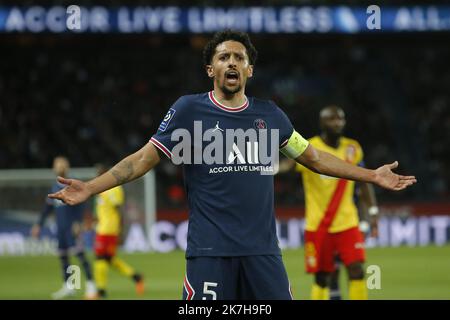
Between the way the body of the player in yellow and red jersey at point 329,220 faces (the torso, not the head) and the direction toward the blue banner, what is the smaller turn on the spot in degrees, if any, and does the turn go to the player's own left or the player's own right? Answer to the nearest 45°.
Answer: approximately 180°

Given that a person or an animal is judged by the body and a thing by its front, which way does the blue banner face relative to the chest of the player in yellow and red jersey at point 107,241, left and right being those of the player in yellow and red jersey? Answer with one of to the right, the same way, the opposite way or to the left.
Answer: to the left

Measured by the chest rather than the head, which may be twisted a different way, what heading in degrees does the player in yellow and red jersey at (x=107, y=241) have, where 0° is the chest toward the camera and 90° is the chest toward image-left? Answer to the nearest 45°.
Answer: approximately 90°

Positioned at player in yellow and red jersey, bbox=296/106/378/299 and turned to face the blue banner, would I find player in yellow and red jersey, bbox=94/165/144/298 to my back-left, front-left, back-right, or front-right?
front-left

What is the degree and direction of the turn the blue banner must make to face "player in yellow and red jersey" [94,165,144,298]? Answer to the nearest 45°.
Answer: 0° — it already faces them

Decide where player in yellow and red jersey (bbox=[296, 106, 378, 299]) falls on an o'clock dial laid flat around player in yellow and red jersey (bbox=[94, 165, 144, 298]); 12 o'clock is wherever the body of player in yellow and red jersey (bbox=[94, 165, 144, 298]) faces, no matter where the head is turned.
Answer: player in yellow and red jersey (bbox=[296, 106, 378, 299]) is roughly at 8 o'clock from player in yellow and red jersey (bbox=[94, 165, 144, 298]).

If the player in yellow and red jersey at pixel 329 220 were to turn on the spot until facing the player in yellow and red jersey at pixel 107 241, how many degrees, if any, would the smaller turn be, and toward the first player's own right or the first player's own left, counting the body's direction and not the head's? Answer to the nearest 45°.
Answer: approximately 135° to the first player's own right

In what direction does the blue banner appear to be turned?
toward the camera

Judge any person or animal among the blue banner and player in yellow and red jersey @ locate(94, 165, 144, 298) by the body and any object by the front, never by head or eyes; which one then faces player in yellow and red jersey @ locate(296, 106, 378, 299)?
the blue banner

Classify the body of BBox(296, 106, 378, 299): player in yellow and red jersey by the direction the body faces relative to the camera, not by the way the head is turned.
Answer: toward the camera

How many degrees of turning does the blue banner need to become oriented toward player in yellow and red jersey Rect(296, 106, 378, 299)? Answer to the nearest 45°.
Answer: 0° — it already faces them

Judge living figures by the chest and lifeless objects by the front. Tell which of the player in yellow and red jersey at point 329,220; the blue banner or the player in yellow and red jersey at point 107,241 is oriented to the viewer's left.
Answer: the player in yellow and red jersey at point 107,241
